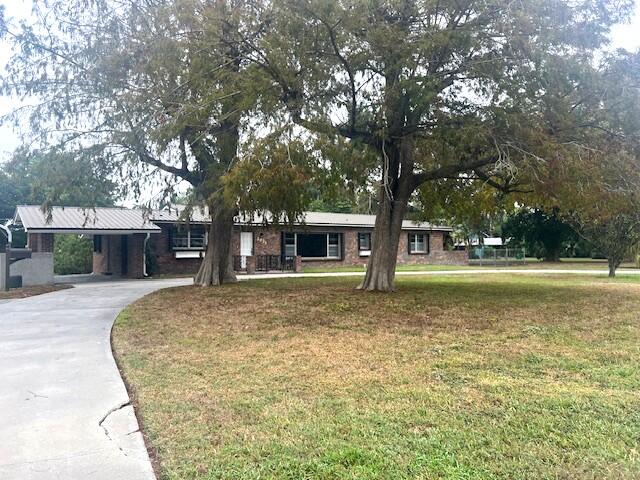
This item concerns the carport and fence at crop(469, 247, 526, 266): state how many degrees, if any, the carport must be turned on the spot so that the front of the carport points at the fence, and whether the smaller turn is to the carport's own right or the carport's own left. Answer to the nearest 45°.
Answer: approximately 90° to the carport's own left

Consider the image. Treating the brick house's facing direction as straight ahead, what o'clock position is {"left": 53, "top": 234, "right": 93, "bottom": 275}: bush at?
The bush is roughly at 4 o'clock from the brick house.

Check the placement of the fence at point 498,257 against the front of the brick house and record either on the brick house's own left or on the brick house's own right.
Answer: on the brick house's own left

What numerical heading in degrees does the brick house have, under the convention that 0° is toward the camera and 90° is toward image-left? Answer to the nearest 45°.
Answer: approximately 0°

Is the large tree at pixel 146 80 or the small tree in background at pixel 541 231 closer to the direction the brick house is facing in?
the large tree

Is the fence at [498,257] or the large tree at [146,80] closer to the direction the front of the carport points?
the large tree
